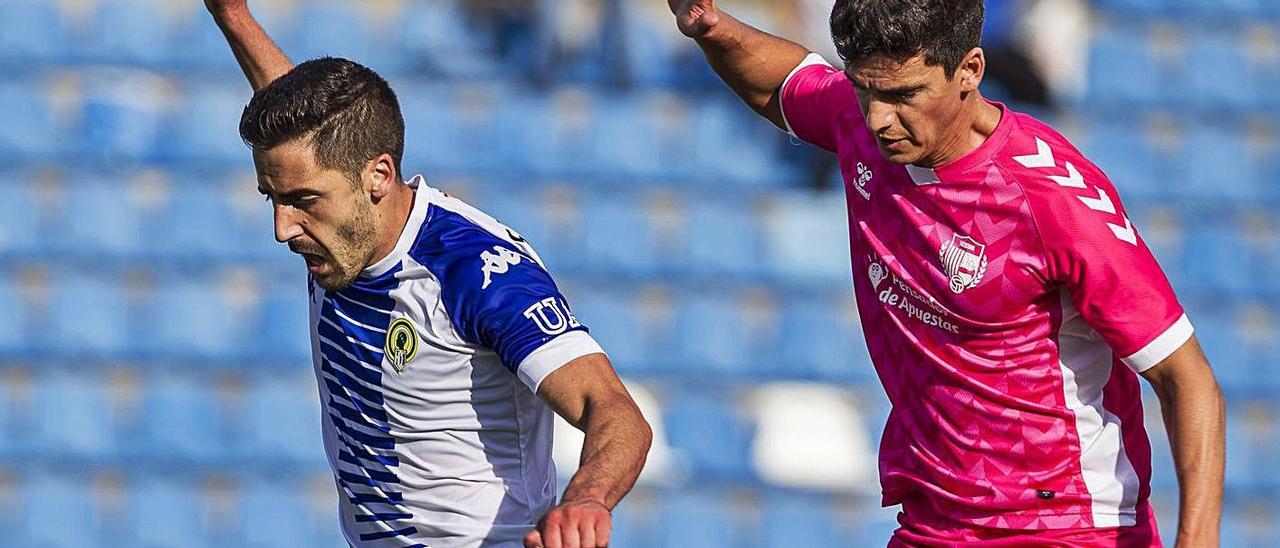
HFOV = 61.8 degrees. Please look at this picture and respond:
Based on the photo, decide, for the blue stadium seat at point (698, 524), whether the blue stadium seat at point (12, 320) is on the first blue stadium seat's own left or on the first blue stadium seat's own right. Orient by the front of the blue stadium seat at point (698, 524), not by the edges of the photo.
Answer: on the first blue stadium seat's own right

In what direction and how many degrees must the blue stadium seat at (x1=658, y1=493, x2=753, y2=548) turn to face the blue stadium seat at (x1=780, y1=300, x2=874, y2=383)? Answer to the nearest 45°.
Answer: approximately 135° to its left

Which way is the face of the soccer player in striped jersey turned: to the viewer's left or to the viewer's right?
to the viewer's left

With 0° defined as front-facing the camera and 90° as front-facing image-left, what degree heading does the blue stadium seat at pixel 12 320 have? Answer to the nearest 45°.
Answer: approximately 0°

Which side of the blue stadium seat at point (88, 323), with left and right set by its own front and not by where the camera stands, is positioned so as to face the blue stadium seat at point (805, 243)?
left

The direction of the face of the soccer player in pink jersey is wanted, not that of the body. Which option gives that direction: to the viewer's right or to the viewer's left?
to the viewer's left

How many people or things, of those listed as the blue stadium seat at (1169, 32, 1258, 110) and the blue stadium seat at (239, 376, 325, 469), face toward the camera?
2

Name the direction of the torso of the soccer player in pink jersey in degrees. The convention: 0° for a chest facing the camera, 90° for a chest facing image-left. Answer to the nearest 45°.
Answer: approximately 45°

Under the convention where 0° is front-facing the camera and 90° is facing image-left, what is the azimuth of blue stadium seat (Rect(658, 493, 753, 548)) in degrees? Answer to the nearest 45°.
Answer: approximately 0°

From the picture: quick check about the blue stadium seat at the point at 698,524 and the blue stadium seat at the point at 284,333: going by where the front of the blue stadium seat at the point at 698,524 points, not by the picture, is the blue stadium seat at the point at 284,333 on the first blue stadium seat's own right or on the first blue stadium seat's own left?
on the first blue stadium seat's own right
